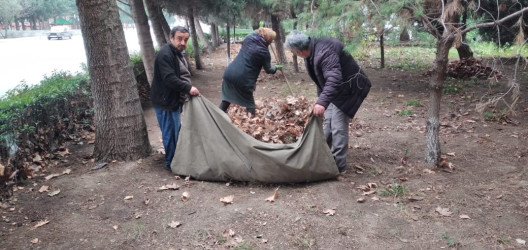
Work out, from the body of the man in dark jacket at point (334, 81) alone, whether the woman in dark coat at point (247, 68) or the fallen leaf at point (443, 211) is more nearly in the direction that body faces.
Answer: the woman in dark coat

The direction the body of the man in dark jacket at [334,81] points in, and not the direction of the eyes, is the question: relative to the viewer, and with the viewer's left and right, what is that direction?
facing to the left of the viewer

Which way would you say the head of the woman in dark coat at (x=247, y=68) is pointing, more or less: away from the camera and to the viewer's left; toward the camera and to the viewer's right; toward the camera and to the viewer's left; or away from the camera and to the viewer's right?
away from the camera and to the viewer's right

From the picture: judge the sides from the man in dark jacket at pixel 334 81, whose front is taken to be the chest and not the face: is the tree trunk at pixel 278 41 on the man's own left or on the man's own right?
on the man's own right

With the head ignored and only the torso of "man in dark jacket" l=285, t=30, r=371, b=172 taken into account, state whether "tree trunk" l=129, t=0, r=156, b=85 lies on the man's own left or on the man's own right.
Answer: on the man's own right

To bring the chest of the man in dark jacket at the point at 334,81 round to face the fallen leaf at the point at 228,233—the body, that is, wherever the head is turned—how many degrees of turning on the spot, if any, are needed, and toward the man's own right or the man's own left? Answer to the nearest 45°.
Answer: approximately 45° to the man's own left

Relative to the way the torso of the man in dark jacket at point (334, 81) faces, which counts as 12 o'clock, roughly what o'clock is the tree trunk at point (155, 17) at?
The tree trunk is roughly at 2 o'clock from the man in dark jacket.

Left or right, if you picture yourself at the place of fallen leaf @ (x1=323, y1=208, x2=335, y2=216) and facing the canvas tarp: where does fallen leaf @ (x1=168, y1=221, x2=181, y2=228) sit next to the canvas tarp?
left

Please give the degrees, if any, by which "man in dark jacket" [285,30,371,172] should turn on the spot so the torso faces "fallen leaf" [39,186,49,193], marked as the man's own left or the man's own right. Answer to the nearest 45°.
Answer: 0° — they already face it

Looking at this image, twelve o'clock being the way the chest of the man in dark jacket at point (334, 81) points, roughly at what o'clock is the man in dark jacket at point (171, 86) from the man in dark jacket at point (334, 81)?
the man in dark jacket at point (171, 86) is roughly at 12 o'clock from the man in dark jacket at point (334, 81).

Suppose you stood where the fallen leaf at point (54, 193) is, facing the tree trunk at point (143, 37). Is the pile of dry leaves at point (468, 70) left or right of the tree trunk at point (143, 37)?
right

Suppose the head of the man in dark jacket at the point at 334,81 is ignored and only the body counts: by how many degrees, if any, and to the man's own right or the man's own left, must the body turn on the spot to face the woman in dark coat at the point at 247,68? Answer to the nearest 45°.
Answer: approximately 45° to the man's own right

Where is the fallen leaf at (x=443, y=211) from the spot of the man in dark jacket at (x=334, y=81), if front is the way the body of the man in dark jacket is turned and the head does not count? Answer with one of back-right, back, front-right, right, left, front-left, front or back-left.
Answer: back-left
